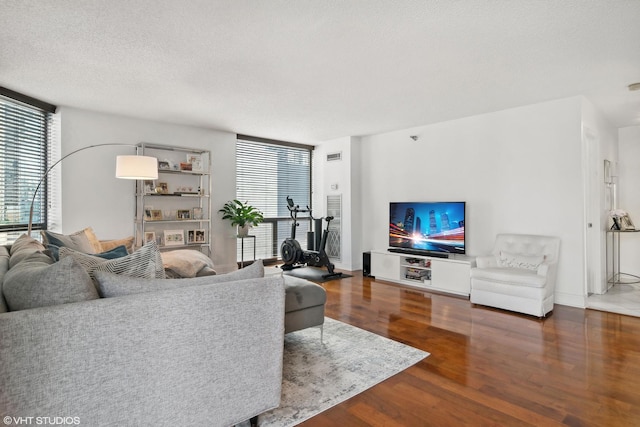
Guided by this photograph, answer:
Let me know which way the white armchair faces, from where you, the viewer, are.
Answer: facing the viewer and to the left of the viewer

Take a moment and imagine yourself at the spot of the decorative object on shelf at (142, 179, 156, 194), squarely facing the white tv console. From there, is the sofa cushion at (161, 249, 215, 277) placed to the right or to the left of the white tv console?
right

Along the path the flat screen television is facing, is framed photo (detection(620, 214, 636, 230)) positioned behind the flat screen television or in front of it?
behind

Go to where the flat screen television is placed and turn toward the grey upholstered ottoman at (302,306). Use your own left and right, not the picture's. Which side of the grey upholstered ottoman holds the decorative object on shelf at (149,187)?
right

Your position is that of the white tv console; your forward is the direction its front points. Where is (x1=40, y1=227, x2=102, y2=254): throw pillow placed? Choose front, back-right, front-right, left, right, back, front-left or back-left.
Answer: front

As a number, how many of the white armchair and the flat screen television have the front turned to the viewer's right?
0

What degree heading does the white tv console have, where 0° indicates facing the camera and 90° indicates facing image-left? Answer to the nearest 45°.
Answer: approximately 45°

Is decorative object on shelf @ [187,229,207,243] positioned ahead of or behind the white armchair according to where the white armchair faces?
ahead

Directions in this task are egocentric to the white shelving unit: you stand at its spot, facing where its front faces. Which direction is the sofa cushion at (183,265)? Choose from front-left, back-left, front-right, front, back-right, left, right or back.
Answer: front-right

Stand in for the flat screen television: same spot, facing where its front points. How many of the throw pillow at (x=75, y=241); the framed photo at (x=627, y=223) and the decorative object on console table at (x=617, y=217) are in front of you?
1

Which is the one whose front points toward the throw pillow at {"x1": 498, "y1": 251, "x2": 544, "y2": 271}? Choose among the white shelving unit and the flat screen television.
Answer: the white shelving unit

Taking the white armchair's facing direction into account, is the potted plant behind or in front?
in front

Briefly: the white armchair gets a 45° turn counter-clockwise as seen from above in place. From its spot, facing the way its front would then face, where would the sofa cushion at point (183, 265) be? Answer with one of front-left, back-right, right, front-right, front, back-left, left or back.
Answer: front-right
